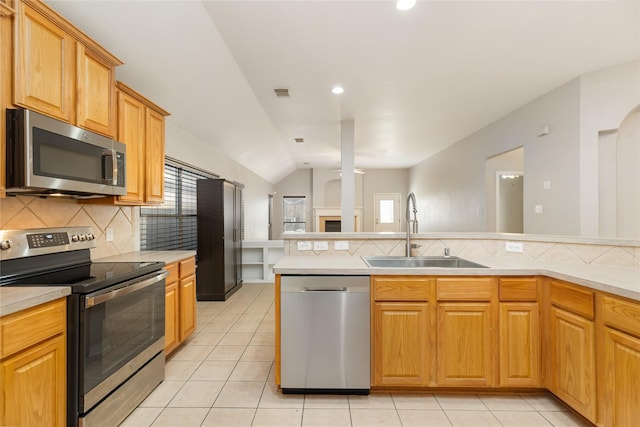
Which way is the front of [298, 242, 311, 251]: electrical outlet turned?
toward the camera

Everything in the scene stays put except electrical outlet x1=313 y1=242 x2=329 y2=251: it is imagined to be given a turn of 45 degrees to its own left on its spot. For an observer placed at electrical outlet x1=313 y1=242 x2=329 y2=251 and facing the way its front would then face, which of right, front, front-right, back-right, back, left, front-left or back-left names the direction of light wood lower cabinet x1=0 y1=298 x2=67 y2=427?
right

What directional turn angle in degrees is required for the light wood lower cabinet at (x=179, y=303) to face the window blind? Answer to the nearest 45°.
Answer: approximately 135° to its left

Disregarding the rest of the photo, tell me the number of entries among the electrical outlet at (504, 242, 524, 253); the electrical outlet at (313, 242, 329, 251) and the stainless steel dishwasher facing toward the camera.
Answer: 3

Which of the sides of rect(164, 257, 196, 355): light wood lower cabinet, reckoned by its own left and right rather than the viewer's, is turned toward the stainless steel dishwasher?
front

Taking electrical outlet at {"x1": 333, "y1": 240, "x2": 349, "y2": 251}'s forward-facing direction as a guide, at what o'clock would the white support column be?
The white support column is roughly at 6 o'clock from the electrical outlet.

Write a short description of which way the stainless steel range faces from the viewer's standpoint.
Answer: facing the viewer and to the right of the viewer

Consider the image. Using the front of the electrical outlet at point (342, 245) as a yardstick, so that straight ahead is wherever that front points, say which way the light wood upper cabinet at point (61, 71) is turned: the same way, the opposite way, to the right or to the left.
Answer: to the left

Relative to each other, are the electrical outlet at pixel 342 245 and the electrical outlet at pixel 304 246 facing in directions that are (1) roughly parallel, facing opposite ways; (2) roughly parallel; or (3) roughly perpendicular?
roughly parallel

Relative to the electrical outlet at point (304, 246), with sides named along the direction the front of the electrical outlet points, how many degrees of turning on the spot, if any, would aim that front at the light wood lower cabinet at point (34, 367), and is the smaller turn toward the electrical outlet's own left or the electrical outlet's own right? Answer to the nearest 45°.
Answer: approximately 45° to the electrical outlet's own right

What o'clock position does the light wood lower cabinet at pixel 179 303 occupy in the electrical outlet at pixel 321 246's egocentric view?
The light wood lower cabinet is roughly at 3 o'clock from the electrical outlet.

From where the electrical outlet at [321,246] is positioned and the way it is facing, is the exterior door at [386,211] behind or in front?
behind

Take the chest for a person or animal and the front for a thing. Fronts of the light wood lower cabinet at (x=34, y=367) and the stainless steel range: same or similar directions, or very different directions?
same or similar directions

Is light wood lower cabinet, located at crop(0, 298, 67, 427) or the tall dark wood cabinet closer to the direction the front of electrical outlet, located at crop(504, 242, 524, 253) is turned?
the light wood lower cabinet

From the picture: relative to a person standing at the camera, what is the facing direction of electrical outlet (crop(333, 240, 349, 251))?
facing the viewer

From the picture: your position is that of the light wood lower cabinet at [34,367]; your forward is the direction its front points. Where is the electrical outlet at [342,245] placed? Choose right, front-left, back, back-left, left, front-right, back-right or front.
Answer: front-left

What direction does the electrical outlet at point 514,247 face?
toward the camera
